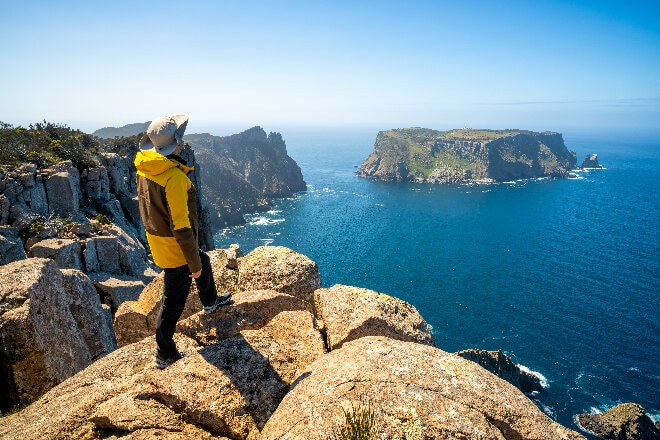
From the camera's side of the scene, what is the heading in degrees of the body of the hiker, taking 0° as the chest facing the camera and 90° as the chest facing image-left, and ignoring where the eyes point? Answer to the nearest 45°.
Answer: approximately 225°

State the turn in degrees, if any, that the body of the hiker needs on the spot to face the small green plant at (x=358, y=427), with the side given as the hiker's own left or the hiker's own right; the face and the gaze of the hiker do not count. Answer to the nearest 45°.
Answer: approximately 90° to the hiker's own right
